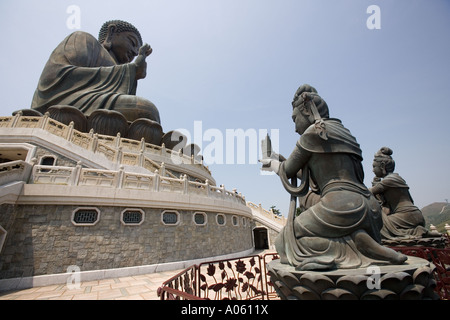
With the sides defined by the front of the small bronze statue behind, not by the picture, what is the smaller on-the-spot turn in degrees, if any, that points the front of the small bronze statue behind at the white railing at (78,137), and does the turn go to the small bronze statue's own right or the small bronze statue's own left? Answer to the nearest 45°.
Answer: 0° — it already faces it

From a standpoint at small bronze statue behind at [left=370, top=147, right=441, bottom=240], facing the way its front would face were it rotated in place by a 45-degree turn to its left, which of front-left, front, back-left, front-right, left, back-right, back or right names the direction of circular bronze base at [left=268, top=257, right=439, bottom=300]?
front-left

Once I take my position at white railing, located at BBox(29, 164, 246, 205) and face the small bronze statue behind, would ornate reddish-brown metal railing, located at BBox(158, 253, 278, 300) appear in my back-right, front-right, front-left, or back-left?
front-right

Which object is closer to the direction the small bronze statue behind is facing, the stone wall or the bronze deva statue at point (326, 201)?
the stone wall

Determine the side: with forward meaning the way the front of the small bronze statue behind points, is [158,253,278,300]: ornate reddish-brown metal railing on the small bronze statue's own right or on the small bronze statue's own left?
on the small bronze statue's own left

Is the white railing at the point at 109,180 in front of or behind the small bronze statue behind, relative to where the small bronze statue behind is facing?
in front

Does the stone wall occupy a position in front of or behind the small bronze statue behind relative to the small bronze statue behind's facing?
in front

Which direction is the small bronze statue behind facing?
to the viewer's left
